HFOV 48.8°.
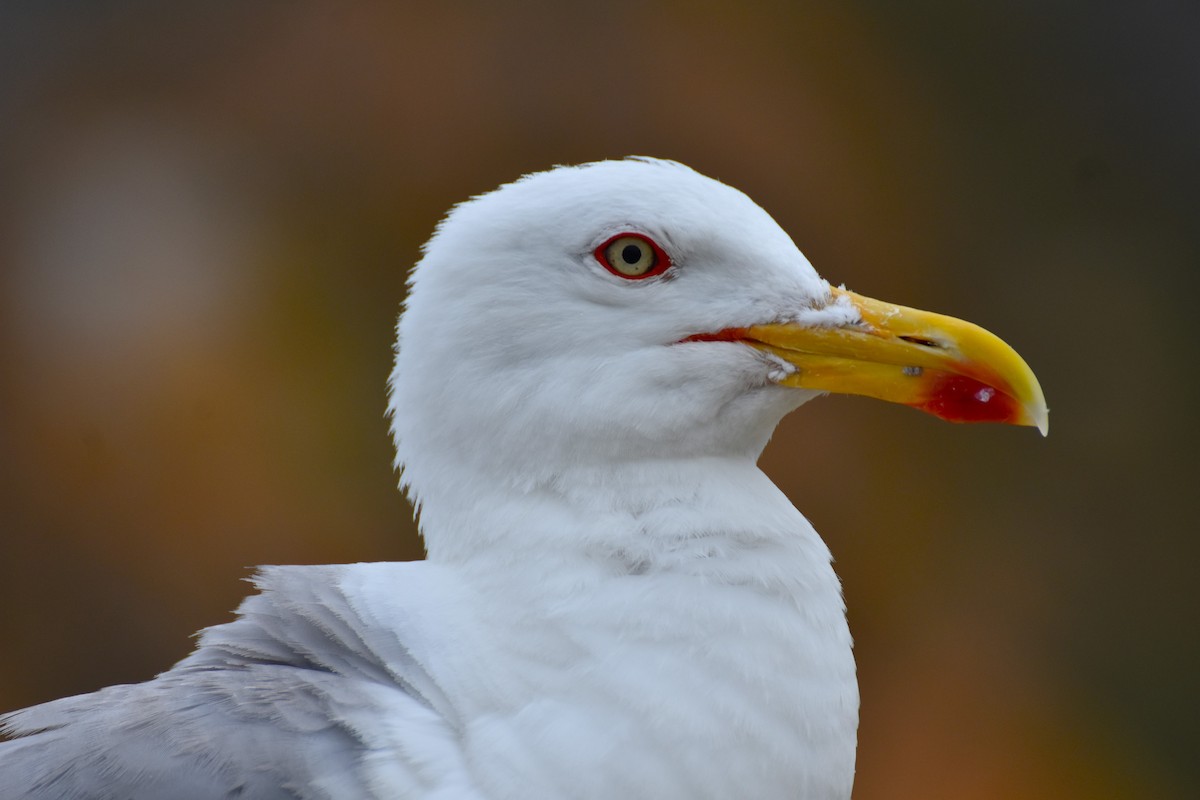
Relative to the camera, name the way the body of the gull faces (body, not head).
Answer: to the viewer's right
